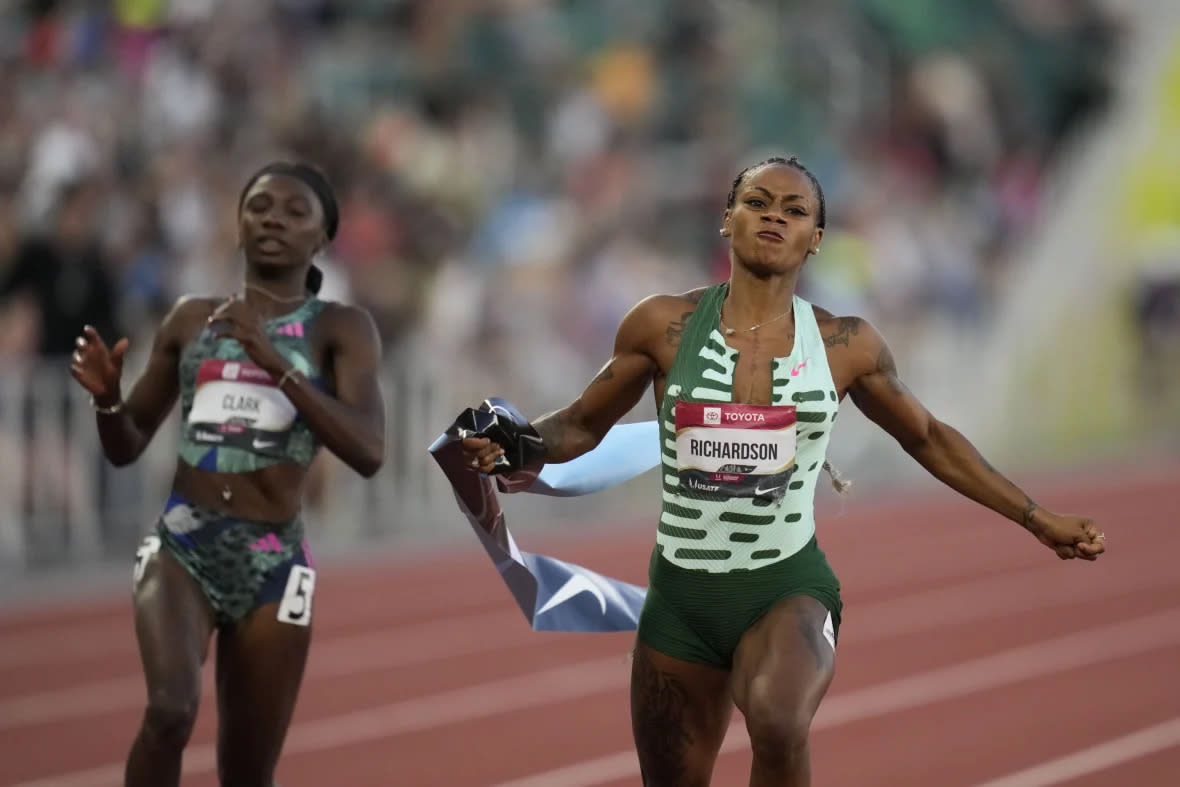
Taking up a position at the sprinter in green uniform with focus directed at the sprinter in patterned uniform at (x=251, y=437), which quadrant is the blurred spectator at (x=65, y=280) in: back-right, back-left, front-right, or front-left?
front-right

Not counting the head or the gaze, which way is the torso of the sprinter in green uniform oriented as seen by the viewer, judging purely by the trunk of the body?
toward the camera

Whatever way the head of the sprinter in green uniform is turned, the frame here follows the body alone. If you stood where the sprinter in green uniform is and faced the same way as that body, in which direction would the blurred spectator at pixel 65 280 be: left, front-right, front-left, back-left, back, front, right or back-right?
back-right

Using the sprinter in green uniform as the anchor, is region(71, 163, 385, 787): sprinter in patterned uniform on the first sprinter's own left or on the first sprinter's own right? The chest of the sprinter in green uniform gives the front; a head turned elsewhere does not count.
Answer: on the first sprinter's own right
